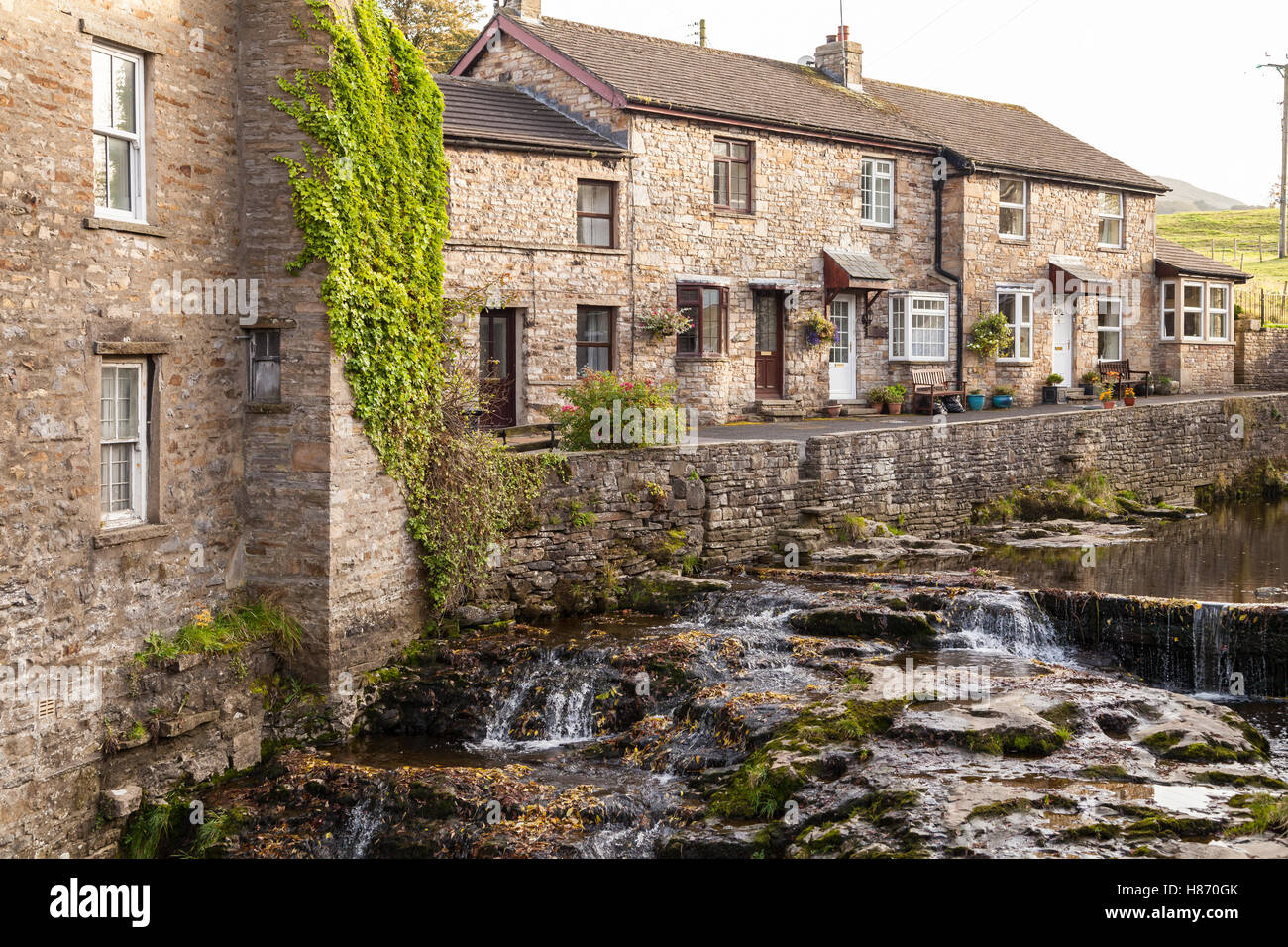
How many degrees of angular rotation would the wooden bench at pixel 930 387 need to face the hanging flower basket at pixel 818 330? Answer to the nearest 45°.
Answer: approximately 90° to its right

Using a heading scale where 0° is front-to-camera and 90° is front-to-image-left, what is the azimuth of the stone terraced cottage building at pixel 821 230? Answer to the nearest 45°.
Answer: approximately 315°

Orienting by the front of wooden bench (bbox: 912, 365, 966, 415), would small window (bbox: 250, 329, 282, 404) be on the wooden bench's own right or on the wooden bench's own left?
on the wooden bench's own right

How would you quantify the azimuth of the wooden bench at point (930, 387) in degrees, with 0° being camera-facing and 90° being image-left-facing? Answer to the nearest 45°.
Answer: approximately 315°

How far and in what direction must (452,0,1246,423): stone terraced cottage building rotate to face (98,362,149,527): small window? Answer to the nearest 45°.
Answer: approximately 45° to its right

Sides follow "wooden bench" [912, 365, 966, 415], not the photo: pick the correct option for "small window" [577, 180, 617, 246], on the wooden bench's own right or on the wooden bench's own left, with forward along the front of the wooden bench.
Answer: on the wooden bench's own right

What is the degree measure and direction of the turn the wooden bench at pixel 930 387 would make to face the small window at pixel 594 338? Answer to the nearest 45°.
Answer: approximately 90° to its right
